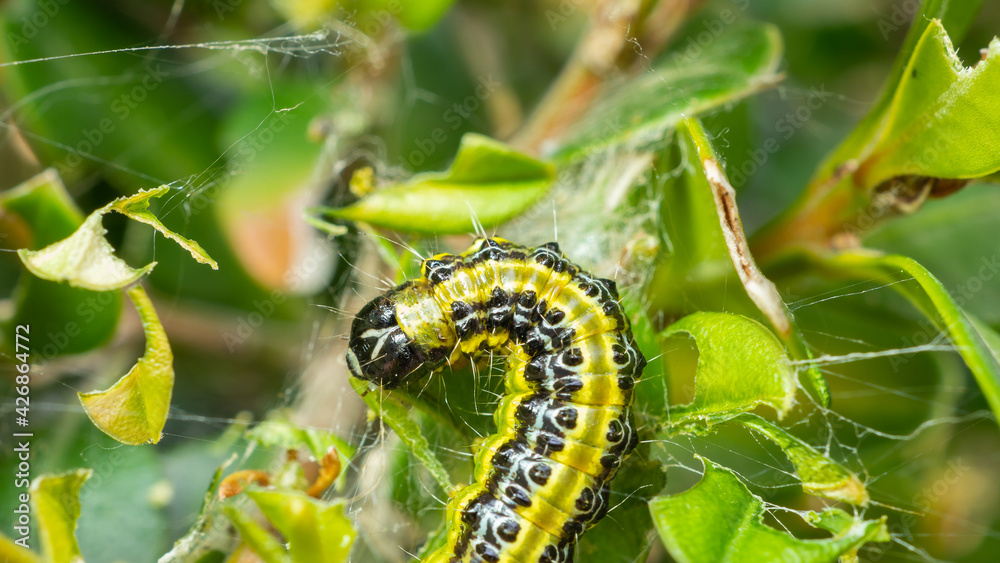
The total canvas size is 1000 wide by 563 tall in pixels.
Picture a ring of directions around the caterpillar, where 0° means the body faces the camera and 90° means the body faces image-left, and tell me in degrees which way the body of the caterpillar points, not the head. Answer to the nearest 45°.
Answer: approximately 90°

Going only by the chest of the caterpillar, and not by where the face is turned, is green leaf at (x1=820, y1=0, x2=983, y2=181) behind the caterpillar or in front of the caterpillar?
behind

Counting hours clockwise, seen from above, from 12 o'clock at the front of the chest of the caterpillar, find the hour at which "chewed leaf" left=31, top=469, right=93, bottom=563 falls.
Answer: The chewed leaf is roughly at 11 o'clock from the caterpillar.

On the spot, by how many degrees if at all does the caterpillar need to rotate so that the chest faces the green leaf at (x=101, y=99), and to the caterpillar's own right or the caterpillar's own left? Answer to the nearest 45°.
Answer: approximately 45° to the caterpillar's own right
